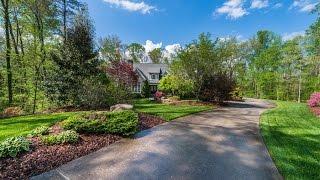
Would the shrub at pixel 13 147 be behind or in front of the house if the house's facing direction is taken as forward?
in front

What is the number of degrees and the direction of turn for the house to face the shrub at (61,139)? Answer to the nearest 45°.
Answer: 0° — it already faces it

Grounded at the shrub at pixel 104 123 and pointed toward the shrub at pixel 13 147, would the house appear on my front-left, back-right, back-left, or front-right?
back-right

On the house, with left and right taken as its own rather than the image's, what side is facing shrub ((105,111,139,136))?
front

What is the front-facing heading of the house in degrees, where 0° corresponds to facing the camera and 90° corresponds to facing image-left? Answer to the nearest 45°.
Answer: approximately 0°

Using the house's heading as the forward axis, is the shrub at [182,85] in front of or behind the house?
in front

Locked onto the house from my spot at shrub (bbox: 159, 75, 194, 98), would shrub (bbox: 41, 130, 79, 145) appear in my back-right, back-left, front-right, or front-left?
back-left
